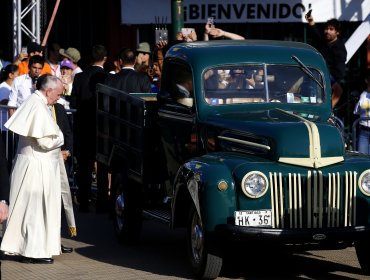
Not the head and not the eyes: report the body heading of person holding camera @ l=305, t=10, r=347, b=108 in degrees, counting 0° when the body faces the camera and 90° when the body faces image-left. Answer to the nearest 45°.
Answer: approximately 45°

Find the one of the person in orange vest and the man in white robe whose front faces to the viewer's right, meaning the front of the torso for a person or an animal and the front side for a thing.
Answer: the man in white robe

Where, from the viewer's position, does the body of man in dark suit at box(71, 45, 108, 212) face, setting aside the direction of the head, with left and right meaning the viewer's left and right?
facing away from the viewer and to the right of the viewer

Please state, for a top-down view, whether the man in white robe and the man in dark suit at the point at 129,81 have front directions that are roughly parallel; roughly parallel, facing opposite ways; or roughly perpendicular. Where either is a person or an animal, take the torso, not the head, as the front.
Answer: roughly perpendicular

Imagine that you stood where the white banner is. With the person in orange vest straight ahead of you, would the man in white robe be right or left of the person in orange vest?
left

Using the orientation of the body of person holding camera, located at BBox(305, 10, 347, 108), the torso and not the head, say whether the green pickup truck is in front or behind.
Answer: in front

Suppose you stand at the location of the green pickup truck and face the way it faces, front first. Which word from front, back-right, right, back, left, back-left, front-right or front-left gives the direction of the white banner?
back-left
